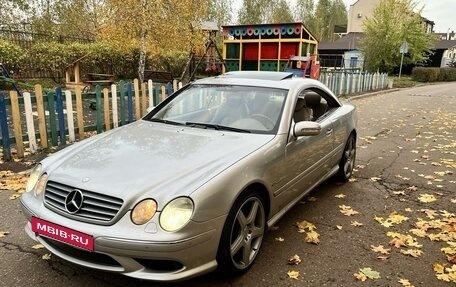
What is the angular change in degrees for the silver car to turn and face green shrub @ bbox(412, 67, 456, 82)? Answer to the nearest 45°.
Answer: approximately 180°

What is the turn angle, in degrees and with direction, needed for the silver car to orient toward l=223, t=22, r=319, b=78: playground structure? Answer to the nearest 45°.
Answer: approximately 135° to its right

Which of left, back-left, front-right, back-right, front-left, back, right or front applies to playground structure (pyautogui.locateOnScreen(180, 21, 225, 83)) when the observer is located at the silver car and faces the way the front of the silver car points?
back-right

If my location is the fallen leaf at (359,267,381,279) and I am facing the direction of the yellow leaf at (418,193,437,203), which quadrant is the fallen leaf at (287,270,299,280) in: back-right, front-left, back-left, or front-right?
back-left

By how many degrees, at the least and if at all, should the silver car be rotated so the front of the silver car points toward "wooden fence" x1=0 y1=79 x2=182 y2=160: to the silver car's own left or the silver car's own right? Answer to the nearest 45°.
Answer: approximately 90° to the silver car's own right

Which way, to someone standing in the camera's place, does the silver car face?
facing the viewer and to the left of the viewer

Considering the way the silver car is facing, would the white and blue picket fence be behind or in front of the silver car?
behind

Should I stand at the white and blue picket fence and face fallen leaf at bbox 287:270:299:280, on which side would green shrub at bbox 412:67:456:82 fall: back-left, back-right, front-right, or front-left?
back-left

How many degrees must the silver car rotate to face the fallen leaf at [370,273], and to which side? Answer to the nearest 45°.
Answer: approximately 135° to its left
